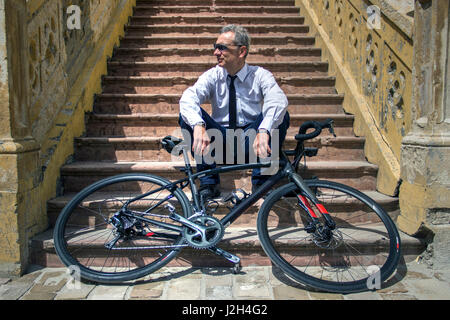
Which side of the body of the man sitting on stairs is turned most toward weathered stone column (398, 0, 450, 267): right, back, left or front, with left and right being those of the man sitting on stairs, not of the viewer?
left

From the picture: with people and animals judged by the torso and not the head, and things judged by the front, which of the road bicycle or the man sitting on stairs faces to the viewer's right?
the road bicycle

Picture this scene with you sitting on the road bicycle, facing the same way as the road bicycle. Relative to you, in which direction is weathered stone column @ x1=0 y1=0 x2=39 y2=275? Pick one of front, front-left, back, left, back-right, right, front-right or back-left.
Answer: back

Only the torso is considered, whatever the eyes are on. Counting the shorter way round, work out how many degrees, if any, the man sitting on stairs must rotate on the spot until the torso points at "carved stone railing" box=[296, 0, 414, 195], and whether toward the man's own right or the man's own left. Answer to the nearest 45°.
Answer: approximately 135° to the man's own left

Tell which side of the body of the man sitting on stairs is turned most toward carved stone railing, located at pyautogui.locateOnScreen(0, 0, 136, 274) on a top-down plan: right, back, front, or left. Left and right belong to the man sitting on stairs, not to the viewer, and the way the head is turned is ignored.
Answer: right

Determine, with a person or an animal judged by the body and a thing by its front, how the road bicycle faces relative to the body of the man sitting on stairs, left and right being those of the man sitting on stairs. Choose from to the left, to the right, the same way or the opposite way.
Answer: to the left

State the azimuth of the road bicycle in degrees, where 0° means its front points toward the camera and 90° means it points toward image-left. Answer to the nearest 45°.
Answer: approximately 270°

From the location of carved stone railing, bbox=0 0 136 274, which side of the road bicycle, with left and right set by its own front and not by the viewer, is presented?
back

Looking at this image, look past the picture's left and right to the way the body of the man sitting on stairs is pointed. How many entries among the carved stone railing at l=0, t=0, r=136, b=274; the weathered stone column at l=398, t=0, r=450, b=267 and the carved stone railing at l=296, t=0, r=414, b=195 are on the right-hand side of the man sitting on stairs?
1

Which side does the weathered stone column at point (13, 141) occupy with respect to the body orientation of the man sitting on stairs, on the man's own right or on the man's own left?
on the man's own right

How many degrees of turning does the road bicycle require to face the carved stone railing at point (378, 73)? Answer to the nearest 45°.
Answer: approximately 45° to its left

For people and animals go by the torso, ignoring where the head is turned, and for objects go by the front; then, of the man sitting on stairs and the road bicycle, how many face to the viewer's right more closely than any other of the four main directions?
1

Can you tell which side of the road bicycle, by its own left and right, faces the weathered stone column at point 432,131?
front

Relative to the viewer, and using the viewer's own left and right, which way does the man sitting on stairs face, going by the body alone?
facing the viewer
